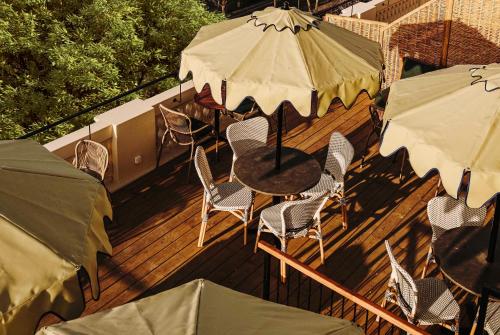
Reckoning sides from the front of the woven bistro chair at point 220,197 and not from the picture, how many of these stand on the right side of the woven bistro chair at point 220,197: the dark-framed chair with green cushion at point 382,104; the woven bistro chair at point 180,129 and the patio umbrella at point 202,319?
1

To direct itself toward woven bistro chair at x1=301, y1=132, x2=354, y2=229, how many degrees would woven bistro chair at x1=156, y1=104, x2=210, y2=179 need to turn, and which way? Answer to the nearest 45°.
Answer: approximately 90° to its right

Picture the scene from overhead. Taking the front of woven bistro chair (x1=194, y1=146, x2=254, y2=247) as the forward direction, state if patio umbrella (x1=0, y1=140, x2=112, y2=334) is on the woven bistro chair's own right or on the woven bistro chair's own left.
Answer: on the woven bistro chair's own right

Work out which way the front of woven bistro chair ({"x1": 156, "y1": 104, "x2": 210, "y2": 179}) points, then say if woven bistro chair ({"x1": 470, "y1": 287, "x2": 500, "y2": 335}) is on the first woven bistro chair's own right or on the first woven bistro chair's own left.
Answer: on the first woven bistro chair's own right

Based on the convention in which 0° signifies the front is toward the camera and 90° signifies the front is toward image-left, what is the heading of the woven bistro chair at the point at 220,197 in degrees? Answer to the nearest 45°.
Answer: approximately 270°

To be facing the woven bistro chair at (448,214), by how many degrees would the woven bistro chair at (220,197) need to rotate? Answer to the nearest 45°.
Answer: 0° — it already faces it

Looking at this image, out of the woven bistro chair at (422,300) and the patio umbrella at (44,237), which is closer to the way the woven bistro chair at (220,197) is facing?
the woven bistro chair

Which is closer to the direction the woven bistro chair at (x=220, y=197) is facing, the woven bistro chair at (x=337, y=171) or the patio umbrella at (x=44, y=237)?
the woven bistro chair

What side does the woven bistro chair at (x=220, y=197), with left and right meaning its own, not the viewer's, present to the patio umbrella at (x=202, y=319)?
right

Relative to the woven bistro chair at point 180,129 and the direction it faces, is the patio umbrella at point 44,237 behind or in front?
behind

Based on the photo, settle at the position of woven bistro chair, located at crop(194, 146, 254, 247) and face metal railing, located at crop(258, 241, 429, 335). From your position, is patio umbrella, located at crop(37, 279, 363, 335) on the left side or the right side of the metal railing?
right
